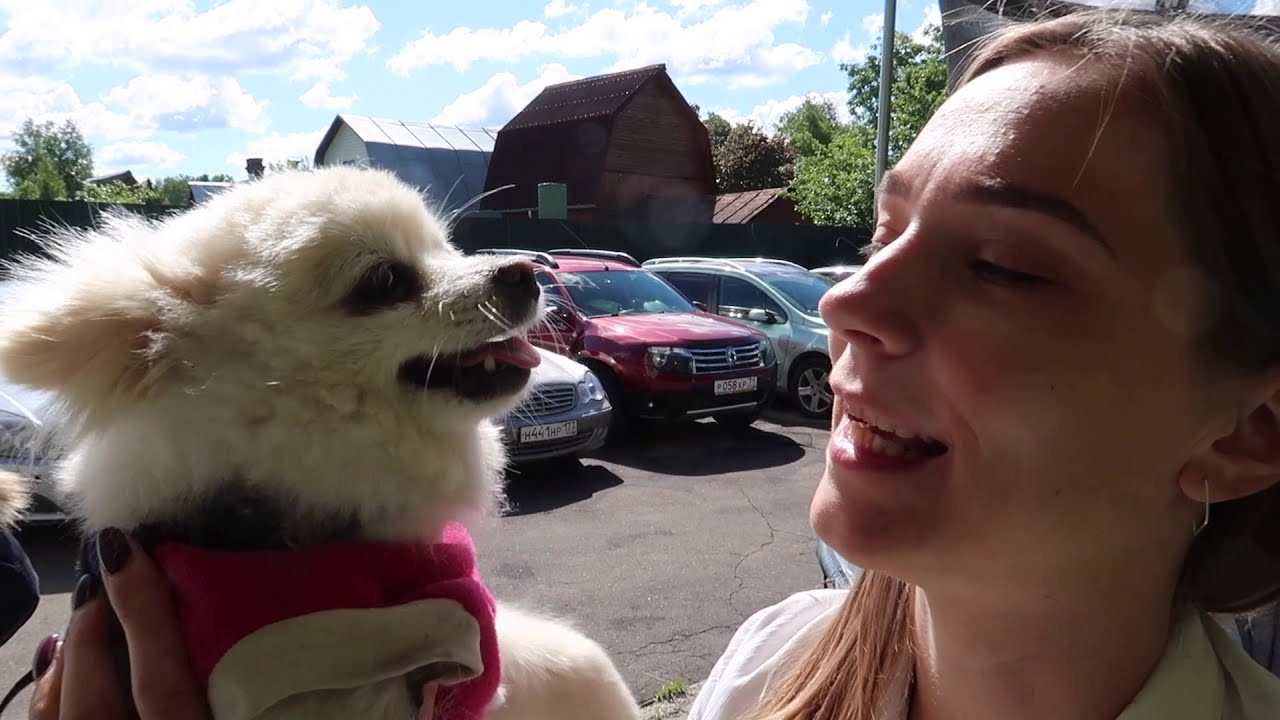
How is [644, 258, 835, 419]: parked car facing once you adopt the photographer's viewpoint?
facing the viewer and to the right of the viewer

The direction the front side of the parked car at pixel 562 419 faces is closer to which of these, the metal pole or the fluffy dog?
the fluffy dog

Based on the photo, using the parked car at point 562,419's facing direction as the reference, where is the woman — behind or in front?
in front

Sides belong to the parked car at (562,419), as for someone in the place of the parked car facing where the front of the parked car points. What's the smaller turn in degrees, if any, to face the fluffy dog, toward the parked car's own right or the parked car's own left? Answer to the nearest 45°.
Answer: approximately 45° to the parked car's own right

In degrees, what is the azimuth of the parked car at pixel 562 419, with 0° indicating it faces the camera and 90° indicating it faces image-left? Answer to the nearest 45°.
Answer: approximately 315°

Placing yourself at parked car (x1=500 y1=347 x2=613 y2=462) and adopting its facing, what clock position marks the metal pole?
The metal pole is roughly at 9 o'clock from the parked car.

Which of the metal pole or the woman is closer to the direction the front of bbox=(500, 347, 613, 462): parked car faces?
the woman

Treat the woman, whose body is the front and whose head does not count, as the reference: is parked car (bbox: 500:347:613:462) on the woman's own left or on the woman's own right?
on the woman's own right

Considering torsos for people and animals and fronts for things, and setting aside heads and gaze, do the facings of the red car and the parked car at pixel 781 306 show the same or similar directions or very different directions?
same or similar directions

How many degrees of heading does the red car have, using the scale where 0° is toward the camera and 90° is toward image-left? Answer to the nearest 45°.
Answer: approximately 315°

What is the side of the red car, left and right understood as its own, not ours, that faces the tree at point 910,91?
left

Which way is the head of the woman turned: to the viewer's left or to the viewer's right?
to the viewer's left

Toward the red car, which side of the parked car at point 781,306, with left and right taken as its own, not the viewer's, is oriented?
right

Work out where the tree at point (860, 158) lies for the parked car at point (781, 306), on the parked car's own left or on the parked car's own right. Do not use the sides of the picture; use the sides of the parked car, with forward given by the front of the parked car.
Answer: on the parked car's own left

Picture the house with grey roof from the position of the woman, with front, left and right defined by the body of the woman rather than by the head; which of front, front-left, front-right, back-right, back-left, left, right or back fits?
right
